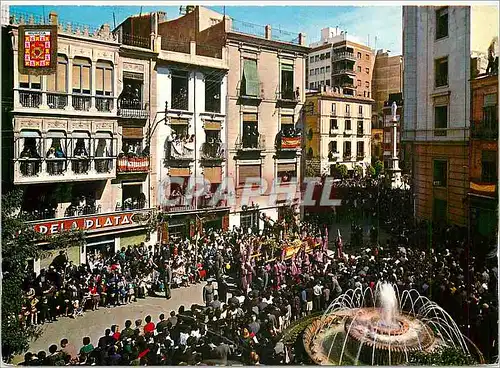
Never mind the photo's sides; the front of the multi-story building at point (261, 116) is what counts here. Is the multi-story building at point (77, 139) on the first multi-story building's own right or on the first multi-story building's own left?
on the first multi-story building's own right

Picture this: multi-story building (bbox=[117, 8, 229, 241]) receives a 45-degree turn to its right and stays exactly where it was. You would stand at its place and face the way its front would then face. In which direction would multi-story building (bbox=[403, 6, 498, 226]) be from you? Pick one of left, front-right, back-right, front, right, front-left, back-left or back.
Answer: left

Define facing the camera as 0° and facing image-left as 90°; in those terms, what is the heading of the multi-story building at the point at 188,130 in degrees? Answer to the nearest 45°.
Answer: approximately 315°

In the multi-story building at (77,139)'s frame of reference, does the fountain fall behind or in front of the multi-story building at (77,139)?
in front

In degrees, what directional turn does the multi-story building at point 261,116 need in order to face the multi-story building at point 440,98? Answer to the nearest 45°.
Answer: approximately 45° to its left

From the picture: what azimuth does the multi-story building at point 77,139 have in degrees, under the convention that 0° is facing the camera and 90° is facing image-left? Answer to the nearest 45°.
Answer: approximately 315°

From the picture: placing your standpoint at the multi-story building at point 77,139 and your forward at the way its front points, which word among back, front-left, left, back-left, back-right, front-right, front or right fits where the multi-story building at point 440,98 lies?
front-left

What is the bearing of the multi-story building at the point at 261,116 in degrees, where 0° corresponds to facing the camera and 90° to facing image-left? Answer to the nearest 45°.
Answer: approximately 315°

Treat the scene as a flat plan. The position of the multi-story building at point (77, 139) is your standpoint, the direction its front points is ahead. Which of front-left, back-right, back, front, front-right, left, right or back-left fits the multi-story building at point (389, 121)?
front-left
